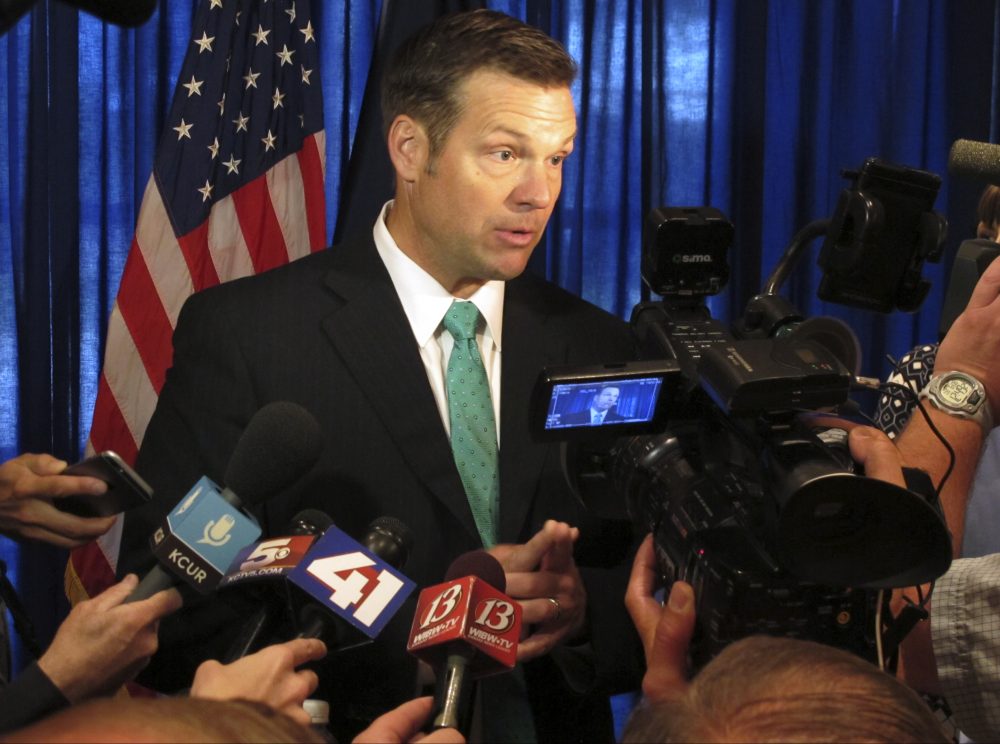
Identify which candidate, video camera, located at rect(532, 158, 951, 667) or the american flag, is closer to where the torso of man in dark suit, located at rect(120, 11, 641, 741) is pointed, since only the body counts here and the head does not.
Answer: the video camera

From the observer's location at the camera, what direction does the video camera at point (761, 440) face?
facing away from the viewer and to the left of the viewer

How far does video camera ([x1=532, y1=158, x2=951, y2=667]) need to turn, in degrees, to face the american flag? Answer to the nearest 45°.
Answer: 0° — it already faces it

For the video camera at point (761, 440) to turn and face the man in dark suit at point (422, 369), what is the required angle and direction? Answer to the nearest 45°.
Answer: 0° — it already faces them

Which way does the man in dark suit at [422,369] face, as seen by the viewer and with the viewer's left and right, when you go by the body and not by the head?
facing the viewer and to the right of the viewer

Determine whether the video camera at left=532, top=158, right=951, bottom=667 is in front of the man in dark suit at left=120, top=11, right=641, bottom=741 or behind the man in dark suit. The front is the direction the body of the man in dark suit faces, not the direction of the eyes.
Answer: in front

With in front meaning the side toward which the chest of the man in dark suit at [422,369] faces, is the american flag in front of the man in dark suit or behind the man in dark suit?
behind

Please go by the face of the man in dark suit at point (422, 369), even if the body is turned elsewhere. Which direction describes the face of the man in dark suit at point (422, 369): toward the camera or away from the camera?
toward the camera

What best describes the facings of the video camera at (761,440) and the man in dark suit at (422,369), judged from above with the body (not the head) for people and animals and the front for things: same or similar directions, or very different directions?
very different directions
